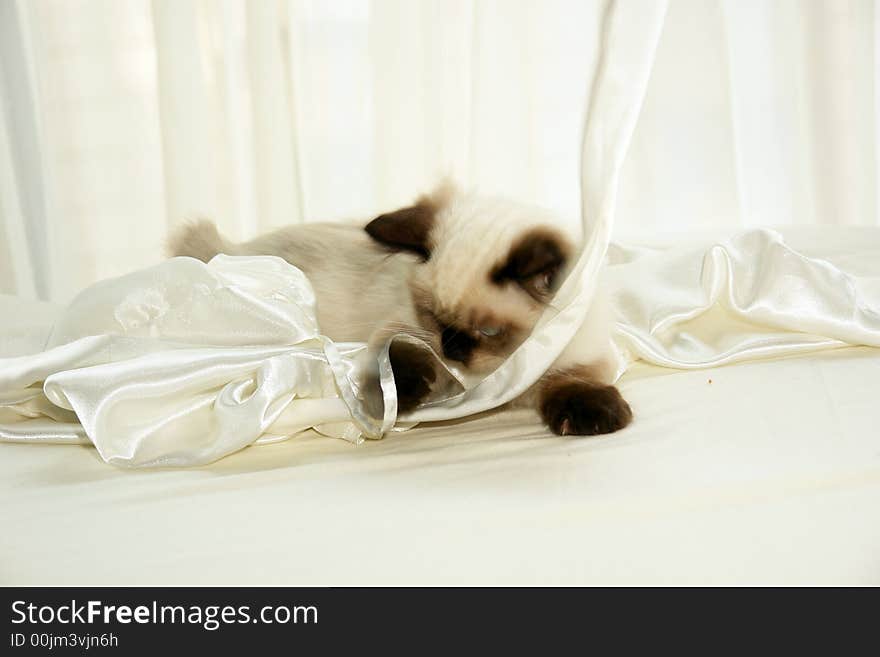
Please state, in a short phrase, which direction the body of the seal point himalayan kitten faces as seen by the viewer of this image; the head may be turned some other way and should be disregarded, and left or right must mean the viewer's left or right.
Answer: facing the viewer and to the right of the viewer
